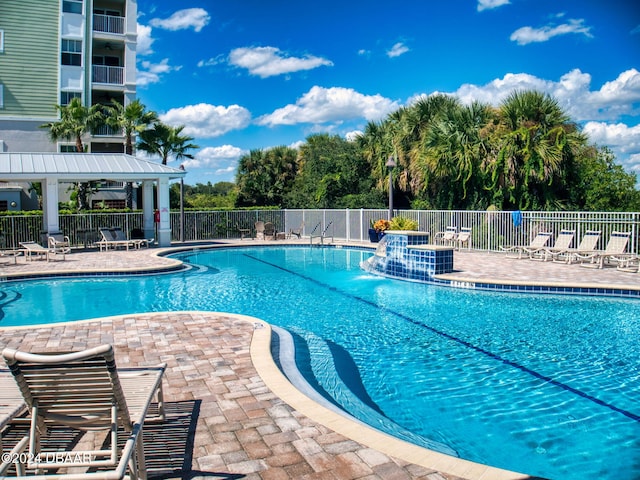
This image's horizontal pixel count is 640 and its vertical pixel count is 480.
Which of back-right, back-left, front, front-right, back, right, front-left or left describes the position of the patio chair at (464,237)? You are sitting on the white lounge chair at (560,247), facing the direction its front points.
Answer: right

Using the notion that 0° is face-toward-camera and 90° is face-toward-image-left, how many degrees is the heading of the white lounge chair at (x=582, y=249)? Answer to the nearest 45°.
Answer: approximately 45°

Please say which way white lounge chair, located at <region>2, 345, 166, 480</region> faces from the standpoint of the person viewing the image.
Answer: facing away from the viewer and to the right of the viewer

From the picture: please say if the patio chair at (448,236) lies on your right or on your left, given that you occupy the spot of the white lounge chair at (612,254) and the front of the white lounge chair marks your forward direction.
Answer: on your right

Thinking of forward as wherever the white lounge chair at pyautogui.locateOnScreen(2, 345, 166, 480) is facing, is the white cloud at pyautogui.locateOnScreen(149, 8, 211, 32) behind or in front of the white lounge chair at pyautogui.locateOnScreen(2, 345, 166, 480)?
in front

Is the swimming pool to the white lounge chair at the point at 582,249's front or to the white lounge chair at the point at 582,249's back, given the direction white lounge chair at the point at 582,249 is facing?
to the front

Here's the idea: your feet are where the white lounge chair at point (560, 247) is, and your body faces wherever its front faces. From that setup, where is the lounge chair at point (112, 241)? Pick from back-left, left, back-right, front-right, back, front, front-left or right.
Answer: front-right
